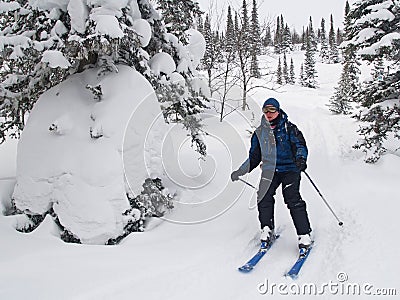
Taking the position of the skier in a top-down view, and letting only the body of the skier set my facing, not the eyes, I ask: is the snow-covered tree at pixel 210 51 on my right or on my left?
on my right

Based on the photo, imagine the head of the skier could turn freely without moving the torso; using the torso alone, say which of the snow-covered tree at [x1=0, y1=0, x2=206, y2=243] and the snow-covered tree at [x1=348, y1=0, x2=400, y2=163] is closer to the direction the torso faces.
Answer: the snow-covered tree at [x1=0, y1=0, x2=206, y2=243]

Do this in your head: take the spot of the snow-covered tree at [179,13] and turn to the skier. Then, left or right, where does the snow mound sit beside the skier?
right

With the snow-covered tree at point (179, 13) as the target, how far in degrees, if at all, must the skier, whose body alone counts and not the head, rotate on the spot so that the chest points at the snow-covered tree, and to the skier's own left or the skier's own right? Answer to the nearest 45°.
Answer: approximately 90° to the skier's own right

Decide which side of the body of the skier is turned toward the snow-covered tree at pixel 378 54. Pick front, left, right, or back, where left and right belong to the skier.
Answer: back

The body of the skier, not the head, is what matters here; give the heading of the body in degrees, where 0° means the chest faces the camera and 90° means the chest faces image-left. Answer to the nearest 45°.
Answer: approximately 45°

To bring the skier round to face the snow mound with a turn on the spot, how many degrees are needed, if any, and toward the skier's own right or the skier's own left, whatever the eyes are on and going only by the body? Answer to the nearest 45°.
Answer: approximately 45° to the skier's own right
